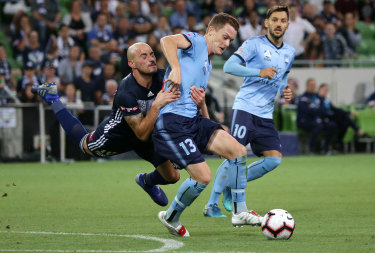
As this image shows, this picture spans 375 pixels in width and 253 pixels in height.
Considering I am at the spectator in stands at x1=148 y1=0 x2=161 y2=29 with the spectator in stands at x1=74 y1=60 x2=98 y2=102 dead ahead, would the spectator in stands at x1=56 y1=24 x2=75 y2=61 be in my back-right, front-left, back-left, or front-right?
front-right

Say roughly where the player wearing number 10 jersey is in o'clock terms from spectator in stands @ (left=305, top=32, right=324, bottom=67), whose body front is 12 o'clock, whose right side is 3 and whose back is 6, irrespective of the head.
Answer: The player wearing number 10 jersey is roughly at 12 o'clock from the spectator in stands.

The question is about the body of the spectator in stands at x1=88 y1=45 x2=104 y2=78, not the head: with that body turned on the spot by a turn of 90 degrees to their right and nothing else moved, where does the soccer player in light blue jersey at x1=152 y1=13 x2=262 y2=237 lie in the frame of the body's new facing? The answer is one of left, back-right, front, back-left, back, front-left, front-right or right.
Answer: left

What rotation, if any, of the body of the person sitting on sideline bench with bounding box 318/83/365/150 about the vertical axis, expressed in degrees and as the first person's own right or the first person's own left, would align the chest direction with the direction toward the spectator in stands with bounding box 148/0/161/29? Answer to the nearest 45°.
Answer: approximately 135° to the first person's own right

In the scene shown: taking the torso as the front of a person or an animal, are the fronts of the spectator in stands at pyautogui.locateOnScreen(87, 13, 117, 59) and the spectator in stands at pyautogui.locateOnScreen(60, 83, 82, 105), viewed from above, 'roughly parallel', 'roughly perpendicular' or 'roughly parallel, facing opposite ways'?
roughly parallel

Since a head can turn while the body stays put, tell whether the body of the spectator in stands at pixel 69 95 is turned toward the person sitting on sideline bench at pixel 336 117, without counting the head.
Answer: no

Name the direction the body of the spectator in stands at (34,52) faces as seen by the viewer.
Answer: toward the camera

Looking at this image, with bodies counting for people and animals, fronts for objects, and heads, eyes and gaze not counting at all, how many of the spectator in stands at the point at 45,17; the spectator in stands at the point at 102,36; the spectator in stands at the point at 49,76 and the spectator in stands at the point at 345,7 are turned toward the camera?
4

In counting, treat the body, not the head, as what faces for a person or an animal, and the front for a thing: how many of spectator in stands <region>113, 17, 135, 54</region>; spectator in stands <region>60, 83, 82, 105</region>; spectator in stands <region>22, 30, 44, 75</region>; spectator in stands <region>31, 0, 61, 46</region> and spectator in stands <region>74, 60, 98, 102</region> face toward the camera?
5

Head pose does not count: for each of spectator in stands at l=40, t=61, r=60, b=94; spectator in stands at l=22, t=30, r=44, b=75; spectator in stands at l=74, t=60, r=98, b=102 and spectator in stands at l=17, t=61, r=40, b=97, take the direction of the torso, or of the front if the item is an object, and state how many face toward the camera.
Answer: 4

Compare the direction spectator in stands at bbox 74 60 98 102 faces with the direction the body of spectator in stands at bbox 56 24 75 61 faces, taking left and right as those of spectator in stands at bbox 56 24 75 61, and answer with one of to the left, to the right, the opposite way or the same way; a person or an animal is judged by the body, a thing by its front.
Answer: the same way

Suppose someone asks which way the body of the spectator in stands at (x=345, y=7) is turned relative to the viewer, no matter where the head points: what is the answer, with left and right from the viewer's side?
facing the viewer

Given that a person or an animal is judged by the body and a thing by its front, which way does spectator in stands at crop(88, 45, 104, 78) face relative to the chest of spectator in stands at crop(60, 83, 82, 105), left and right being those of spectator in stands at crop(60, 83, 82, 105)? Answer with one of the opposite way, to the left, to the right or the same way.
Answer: the same way

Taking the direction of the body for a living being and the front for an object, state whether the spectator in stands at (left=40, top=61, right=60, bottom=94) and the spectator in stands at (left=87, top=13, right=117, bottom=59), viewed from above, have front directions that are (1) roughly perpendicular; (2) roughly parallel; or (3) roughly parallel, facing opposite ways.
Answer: roughly parallel

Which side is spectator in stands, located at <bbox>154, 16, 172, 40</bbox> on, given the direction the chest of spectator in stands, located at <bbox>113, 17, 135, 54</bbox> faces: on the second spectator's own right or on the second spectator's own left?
on the second spectator's own left

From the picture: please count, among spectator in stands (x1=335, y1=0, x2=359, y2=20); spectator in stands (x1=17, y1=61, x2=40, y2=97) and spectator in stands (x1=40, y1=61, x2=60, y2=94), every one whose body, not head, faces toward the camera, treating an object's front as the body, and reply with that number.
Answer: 3

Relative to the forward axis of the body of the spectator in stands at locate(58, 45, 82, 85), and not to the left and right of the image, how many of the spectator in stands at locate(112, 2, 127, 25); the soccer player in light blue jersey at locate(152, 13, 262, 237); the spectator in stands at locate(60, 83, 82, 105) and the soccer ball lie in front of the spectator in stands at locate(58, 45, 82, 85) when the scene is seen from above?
3
